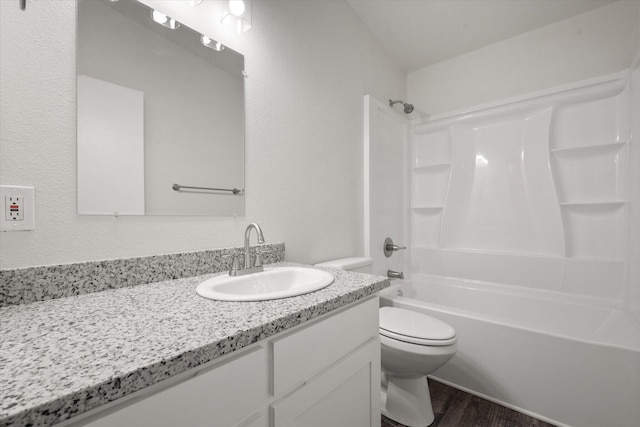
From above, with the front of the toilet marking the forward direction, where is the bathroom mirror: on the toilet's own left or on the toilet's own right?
on the toilet's own right

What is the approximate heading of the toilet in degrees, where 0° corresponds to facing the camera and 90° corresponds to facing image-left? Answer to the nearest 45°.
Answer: approximately 315°

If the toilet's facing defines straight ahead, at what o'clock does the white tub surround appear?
The white tub surround is roughly at 9 o'clock from the toilet.

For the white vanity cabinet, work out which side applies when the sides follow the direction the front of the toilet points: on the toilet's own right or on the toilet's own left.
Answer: on the toilet's own right

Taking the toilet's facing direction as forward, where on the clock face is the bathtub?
The bathtub is roughly at 10 o'clock from the toilet.
